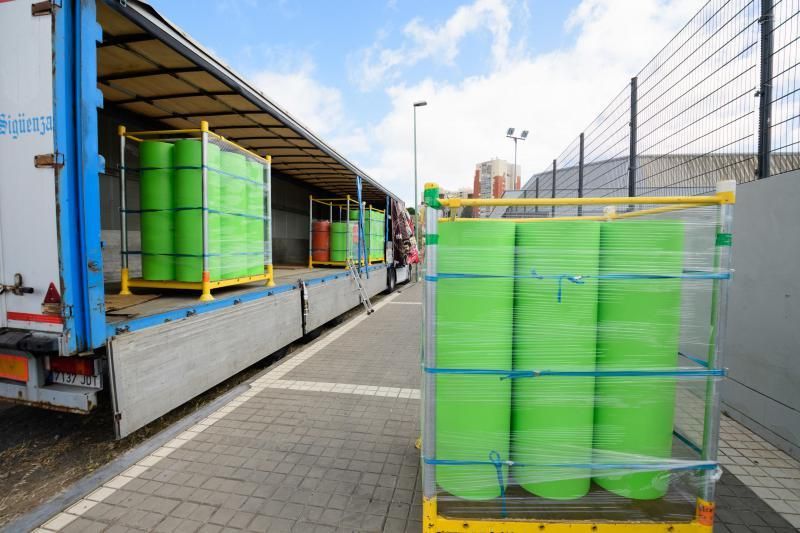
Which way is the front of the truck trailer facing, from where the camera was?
facing away from the viewer and to the right of the viewer

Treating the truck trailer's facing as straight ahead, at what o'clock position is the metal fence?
The metal fence is roughly at 2 o'clock from the truck trailer.

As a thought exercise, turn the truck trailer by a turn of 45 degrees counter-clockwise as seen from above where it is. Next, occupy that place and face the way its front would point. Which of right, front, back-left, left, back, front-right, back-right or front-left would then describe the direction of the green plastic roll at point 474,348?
back-right

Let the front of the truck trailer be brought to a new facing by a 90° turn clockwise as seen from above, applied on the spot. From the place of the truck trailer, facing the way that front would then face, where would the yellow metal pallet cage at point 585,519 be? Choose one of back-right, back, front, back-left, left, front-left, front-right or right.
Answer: front

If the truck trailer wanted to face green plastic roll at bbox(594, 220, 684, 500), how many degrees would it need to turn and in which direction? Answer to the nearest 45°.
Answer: approximately 90° to its right
